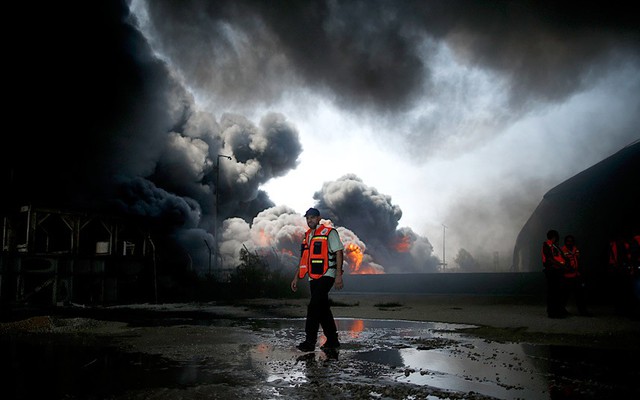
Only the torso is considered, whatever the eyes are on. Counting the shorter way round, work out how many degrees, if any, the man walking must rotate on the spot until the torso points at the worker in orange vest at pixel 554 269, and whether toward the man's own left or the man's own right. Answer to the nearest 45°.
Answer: approximately 180°

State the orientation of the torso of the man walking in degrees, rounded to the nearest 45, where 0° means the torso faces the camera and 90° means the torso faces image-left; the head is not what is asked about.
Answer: approximately 45°

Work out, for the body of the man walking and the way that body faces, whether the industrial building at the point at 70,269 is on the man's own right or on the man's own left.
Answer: on the man's own right
